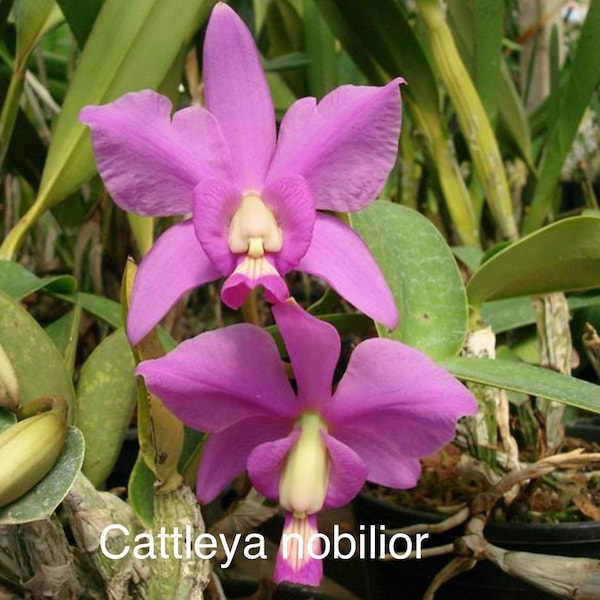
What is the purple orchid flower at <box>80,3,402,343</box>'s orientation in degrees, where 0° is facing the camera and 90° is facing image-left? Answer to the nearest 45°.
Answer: approximately 0°

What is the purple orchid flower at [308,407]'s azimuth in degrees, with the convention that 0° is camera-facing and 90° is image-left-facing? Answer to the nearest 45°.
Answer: approximately 0°

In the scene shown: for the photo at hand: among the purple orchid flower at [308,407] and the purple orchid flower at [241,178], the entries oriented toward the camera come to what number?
2
